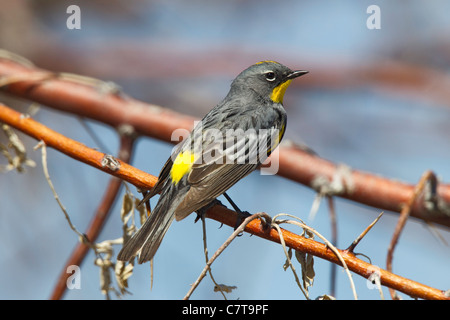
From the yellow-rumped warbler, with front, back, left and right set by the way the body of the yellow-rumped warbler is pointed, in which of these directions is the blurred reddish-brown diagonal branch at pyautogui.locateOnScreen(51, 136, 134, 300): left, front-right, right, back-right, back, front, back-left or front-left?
back

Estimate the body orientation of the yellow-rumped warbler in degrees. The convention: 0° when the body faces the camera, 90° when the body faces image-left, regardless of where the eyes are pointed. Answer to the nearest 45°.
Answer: approximately 225°

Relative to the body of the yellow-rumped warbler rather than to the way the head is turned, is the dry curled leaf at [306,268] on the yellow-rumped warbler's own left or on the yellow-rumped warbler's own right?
on the yellow-rumped warbler's own right
